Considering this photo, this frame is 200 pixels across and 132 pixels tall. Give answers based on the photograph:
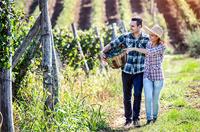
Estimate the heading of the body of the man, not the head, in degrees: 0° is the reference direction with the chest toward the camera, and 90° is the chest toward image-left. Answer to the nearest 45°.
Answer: approximately 0°

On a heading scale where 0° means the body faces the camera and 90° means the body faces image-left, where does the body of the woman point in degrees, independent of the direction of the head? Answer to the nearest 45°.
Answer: approximately 45°

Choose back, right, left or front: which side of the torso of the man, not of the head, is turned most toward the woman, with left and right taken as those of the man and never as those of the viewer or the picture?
left

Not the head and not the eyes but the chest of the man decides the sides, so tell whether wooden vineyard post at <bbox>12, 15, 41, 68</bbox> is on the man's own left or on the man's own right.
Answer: on the man's own right
